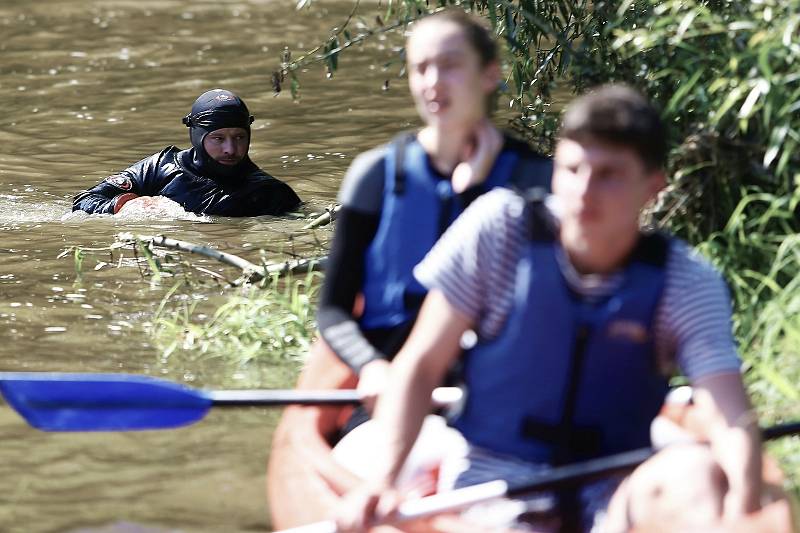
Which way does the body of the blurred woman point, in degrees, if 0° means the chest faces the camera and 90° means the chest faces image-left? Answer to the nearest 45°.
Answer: approximately 0°

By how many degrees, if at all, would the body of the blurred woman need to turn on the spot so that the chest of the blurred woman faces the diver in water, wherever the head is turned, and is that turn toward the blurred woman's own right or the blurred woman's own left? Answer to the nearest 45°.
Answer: approximately 180°

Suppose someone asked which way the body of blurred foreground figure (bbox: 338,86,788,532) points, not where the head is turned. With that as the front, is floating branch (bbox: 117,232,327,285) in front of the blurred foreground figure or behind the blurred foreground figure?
behind

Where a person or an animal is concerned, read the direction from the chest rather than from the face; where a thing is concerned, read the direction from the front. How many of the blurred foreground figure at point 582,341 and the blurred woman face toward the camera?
2

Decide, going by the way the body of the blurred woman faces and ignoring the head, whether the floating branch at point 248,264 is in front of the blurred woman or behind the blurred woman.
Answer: behind

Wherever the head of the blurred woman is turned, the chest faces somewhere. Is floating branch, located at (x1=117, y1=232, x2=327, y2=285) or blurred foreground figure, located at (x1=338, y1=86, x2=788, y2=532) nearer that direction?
the blurred foreground figure

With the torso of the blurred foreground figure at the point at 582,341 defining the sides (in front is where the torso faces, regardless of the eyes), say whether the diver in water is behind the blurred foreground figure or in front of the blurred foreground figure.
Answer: behind
